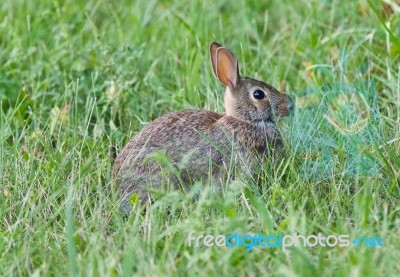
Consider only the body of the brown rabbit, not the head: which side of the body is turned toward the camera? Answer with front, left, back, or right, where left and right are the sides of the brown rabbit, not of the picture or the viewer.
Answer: right
